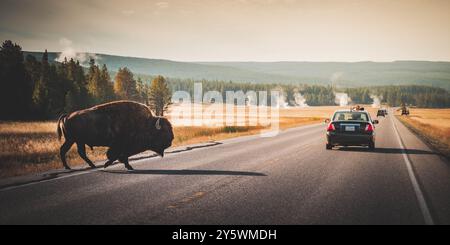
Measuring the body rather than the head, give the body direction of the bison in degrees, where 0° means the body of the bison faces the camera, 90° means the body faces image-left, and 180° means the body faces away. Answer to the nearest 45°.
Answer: approximately 270°

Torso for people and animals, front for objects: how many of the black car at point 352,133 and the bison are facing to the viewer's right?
1

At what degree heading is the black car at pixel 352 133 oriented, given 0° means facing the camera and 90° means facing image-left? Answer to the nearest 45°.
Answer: approximately 180°

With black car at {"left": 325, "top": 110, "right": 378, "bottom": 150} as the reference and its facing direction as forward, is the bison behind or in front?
behind

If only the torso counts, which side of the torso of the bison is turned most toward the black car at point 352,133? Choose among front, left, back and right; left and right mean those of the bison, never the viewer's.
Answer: front

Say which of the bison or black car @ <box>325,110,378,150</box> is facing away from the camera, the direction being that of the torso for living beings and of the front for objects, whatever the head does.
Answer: the black car
